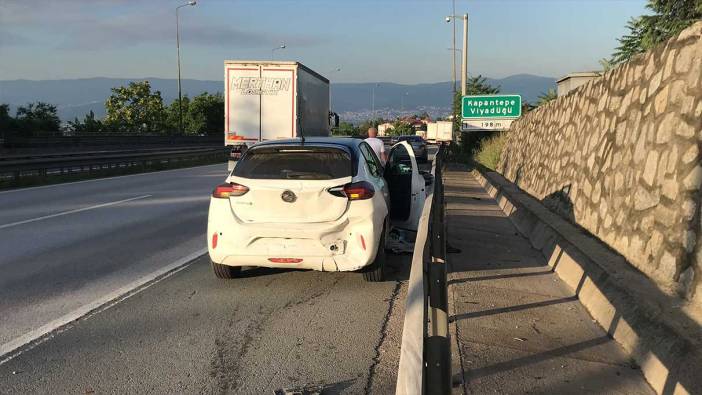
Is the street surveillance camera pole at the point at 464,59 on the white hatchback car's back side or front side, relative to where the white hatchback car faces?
on the front side

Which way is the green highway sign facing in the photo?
toward the camera

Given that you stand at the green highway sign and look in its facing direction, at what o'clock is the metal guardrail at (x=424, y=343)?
The metal guardrail is roughly at 12 o'clock from the green highway sign.

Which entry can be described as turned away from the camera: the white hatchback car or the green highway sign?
the white hatchback car

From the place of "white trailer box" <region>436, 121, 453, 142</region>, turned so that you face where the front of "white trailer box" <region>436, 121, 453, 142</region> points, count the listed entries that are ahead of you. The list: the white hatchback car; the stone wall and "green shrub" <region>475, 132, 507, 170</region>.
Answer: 0

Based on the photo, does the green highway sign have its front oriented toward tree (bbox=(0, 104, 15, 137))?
no

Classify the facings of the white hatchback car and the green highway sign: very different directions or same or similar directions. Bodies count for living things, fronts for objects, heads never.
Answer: very different directions

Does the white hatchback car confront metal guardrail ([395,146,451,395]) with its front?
no

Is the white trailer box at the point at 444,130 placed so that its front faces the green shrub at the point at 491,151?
no

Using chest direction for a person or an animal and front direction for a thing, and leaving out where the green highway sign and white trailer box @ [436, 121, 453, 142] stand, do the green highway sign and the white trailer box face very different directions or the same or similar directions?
very different directions

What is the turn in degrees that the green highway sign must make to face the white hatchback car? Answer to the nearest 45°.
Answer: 0° — it already faces it

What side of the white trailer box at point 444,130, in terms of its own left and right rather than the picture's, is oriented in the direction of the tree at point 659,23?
back

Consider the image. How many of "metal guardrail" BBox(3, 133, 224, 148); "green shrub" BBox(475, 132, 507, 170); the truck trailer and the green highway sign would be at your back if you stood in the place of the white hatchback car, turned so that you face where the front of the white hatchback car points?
0

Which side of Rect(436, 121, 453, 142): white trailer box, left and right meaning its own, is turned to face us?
back

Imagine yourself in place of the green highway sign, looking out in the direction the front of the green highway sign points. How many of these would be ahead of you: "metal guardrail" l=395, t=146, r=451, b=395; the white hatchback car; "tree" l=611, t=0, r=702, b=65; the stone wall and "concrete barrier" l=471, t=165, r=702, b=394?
5

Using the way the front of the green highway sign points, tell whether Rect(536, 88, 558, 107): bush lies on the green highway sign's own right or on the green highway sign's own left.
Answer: on the green highway sign's own left

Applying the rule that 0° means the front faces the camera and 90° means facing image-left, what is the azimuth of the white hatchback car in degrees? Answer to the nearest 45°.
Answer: approximately 180°

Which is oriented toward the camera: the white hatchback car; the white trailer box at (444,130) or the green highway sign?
the green highway sign

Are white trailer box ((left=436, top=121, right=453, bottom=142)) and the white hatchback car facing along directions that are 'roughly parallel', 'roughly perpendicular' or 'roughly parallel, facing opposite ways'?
roughly parallel
